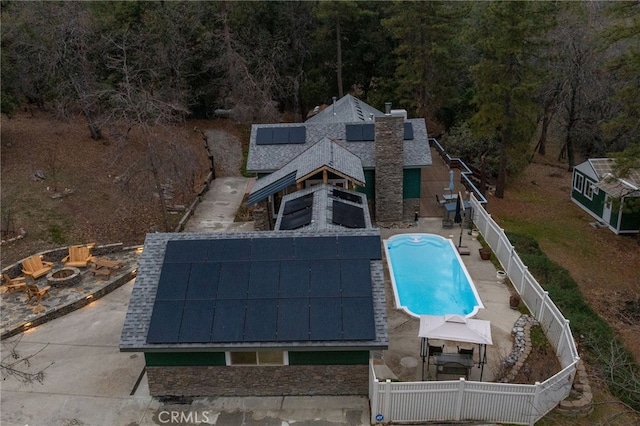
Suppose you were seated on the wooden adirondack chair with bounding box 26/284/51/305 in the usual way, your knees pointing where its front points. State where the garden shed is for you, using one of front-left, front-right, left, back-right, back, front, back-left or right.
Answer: front-right

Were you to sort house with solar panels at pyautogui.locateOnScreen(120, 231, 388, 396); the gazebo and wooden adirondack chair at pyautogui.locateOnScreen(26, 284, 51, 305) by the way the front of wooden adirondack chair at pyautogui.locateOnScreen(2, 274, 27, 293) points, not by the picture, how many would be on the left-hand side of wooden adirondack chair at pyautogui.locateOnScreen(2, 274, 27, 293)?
0

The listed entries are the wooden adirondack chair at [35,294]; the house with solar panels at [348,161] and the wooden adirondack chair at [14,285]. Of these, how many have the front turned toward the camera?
1

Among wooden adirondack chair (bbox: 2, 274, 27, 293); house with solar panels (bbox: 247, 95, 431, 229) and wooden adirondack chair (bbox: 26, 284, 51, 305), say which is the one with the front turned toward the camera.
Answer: the house with solar panels

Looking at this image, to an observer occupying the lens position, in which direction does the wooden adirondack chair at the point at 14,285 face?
facing to the right of the viewer

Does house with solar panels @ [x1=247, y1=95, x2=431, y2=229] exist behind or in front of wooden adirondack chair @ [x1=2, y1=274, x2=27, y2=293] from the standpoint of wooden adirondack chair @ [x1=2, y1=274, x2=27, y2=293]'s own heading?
in front

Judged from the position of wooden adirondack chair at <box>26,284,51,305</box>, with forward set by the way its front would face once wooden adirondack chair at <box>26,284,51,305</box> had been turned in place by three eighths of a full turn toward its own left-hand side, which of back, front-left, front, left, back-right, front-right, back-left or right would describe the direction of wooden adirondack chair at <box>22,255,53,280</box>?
right

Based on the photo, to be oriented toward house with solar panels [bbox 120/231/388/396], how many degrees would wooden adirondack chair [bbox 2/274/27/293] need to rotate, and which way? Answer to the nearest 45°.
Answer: approximately 45° to its right

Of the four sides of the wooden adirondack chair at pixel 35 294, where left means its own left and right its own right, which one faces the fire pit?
front

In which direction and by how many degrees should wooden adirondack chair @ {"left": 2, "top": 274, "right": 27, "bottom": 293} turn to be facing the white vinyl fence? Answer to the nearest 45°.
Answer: approximately 45° to its right

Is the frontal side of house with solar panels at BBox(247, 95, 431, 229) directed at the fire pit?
no

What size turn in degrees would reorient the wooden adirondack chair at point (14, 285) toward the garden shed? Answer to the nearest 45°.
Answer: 0° — it already faces it

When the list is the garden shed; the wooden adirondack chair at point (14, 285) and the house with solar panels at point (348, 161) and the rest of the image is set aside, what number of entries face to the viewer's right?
1

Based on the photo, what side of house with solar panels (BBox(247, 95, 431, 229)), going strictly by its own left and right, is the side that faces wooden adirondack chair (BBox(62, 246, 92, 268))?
right

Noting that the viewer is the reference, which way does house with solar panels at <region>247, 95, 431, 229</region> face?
facing the viewer

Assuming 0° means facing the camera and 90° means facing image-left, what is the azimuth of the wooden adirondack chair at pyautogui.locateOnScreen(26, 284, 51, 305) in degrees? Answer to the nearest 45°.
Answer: approximately 225°
